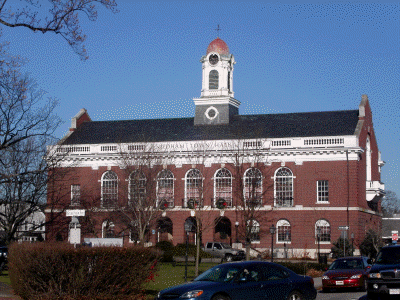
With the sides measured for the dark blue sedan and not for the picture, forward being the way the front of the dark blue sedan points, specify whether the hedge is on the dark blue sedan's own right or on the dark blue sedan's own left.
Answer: on the dark blue sedan's own right

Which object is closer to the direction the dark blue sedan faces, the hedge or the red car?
the hedge

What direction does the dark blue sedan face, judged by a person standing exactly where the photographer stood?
facing the viewer and to the left of the viewer

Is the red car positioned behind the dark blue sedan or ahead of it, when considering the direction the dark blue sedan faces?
behind
